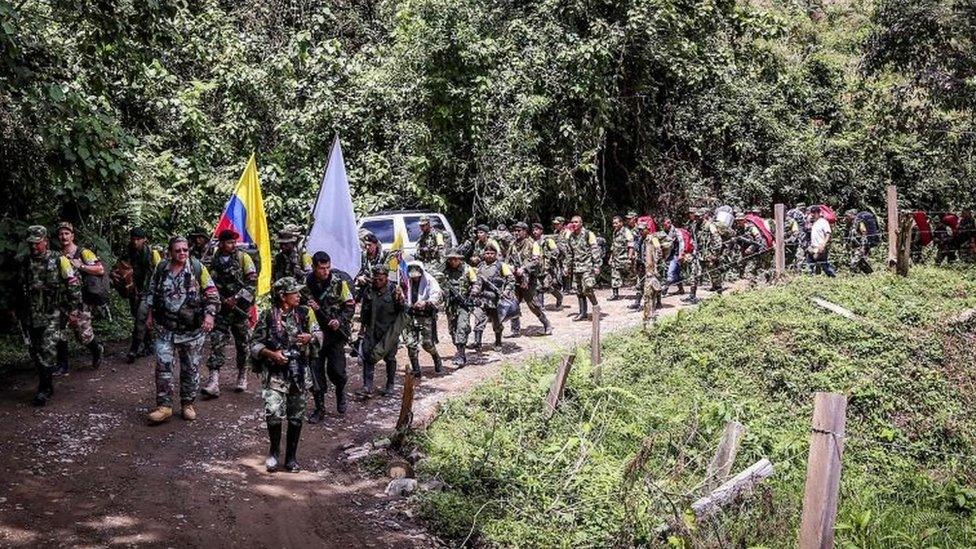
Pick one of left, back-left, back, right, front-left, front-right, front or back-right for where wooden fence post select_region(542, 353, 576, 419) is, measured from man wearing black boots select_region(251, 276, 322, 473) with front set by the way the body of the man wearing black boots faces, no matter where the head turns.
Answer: left

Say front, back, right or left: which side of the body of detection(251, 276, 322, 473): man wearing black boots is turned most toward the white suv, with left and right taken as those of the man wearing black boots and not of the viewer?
back

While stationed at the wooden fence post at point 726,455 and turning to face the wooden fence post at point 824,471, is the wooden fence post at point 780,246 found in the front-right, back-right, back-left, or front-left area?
back-left

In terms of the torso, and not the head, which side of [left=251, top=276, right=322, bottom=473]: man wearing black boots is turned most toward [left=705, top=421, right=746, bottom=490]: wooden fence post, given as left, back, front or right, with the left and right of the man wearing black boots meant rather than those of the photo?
left

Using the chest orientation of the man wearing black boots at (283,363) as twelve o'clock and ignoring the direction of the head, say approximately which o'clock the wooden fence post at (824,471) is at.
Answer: The wooden fence post is roughly at 11 o'clock from the man wearing black boots.

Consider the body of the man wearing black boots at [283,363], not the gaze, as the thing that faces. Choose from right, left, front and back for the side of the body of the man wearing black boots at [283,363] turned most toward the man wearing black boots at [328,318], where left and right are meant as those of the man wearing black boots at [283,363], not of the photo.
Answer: back

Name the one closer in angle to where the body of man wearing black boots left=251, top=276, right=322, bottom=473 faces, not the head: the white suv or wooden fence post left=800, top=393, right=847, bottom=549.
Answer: the wooden fence post

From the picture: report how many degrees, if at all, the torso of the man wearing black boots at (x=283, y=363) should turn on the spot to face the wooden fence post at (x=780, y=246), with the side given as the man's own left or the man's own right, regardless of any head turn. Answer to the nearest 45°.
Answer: approximately 135° to the man's own left

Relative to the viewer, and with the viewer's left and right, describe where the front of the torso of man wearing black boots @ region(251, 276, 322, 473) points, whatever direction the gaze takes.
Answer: facing the viewer
